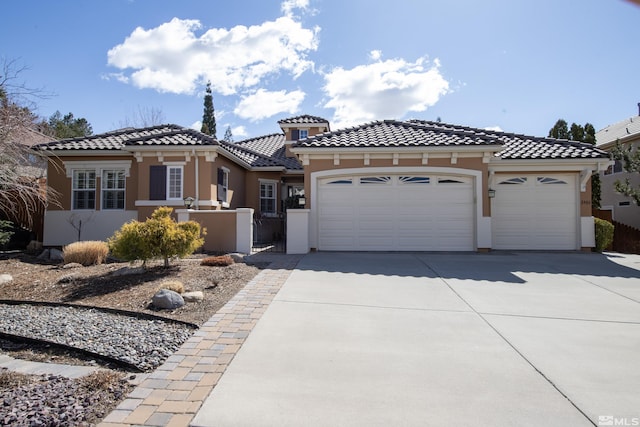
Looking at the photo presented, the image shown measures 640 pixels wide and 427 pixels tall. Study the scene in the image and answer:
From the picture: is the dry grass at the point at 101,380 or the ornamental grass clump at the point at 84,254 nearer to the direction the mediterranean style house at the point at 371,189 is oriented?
the dry grass

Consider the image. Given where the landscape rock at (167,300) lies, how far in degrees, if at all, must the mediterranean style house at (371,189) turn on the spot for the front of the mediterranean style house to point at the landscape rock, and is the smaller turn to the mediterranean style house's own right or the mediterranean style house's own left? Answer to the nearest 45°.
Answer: approximately 45° to the mediterranean style house's own right

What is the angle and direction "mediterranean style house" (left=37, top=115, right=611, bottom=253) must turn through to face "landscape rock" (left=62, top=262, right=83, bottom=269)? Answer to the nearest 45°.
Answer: approximately 45° to its right

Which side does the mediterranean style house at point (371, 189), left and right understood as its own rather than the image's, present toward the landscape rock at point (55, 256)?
right

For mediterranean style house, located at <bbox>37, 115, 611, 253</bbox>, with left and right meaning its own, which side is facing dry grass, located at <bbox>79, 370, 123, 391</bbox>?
front

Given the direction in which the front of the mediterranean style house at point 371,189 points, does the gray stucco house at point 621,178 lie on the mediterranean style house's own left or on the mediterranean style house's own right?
on the mediterranean style house's own left

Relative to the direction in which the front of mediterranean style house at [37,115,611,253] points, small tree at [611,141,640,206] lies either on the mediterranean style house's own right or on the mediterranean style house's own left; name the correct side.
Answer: on the mediterranean style house's own left

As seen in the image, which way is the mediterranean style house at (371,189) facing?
toward the camera

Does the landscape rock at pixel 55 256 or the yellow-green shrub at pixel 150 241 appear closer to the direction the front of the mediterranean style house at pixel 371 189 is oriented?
the yellow-green shrub

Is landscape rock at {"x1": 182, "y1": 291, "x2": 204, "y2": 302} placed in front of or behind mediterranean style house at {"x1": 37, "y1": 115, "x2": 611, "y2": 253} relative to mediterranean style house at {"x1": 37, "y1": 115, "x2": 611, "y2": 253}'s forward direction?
in front

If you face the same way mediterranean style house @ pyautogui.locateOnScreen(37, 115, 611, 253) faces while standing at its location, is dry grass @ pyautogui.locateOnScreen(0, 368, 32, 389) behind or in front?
in front

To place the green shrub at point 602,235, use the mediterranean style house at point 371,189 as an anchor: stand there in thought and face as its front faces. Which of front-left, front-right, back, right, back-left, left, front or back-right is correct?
left
